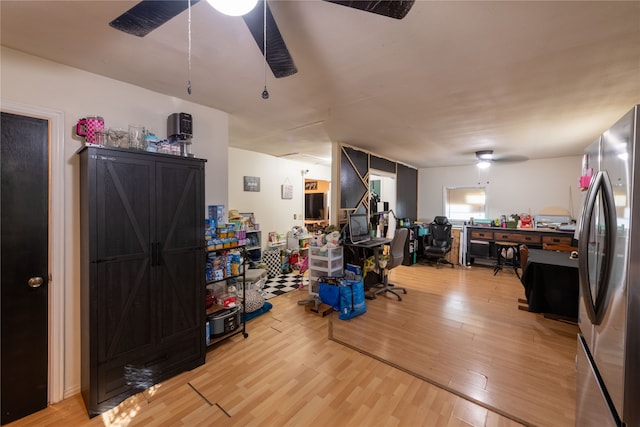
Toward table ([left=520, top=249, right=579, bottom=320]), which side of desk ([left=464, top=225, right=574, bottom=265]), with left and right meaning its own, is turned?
front

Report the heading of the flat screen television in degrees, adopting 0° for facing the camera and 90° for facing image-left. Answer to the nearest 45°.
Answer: approximately 0°

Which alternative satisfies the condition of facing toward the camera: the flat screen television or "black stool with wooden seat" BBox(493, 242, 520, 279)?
the flat screen television

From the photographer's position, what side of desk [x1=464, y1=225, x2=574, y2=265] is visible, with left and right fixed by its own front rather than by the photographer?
front

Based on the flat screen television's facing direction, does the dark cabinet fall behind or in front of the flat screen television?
in front

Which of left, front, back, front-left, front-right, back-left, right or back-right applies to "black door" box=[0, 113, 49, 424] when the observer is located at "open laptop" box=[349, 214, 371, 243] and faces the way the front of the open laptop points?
right

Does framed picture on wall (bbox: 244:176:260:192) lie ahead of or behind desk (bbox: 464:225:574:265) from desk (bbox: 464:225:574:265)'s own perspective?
ahead

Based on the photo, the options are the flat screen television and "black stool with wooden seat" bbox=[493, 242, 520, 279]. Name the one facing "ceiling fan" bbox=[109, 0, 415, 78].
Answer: the flat screen television

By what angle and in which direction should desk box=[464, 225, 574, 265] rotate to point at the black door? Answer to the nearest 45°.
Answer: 0° — it already faces it

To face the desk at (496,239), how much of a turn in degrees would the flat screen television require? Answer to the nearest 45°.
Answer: approximately 90° to its left

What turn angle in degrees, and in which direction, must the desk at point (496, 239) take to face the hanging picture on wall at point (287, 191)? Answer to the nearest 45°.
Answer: approximately 45° to its right

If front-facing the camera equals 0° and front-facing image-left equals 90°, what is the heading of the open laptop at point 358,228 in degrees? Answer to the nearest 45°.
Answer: approximately 315°

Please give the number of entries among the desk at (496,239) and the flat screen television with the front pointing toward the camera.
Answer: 2
